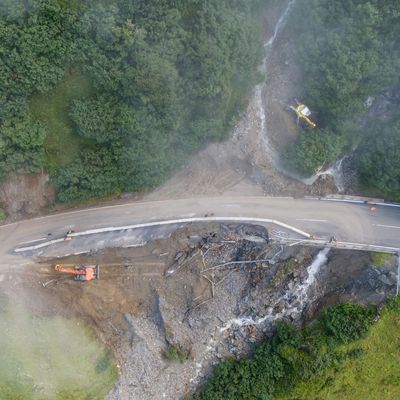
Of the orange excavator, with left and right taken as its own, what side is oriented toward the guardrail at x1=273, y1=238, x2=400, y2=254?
back

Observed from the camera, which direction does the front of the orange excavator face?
facing to the left of the viewer
